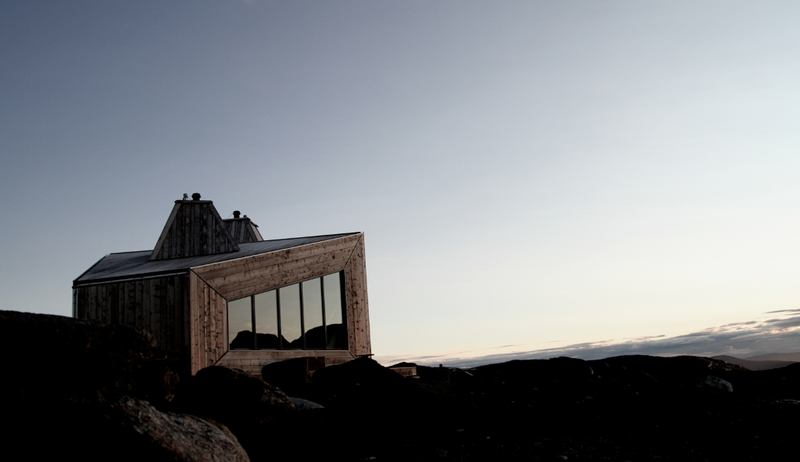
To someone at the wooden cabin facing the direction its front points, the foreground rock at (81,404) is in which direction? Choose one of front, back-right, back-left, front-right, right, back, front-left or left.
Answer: front-right

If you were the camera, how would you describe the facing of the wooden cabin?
facing the viewer and to the right of the viewer

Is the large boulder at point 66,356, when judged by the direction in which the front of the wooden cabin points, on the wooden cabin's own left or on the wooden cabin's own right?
on the wooden cabin's own right

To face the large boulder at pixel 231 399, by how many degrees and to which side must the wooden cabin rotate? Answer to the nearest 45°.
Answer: approximately 45° to its right

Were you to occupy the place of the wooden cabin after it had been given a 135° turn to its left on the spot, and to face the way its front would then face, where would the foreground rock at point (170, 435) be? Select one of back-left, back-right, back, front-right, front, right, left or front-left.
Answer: back
